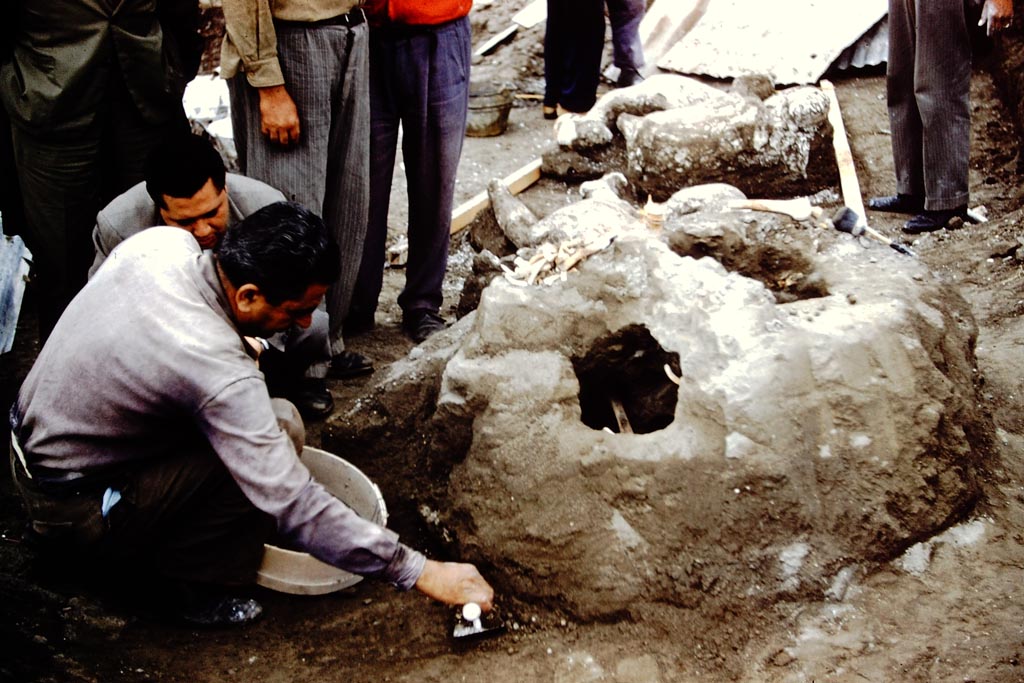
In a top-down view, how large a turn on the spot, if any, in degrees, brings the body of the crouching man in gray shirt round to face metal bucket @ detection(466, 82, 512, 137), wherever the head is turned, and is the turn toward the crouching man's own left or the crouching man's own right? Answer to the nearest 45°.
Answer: approximately 45° to the crouching man's own left

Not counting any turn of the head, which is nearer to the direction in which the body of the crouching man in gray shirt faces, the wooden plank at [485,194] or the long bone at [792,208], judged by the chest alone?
the long bone

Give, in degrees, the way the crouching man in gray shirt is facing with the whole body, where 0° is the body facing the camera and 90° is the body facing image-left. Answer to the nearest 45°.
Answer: approximately 270°

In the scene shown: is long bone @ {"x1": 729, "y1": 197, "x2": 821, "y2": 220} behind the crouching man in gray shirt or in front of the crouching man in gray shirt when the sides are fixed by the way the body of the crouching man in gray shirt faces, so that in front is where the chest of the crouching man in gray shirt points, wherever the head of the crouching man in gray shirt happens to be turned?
in front

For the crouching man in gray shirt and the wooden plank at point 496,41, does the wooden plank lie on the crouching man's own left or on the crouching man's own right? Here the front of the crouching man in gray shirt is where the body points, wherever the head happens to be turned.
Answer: on the crouching man's own left

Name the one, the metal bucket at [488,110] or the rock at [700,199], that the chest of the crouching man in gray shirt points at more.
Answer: the rock

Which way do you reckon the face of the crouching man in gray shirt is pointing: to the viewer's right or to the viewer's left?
to the viewer's right

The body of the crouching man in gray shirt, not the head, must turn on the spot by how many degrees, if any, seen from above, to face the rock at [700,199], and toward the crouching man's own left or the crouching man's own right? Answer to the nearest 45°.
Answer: approximately 45° to the crouching man's own left
